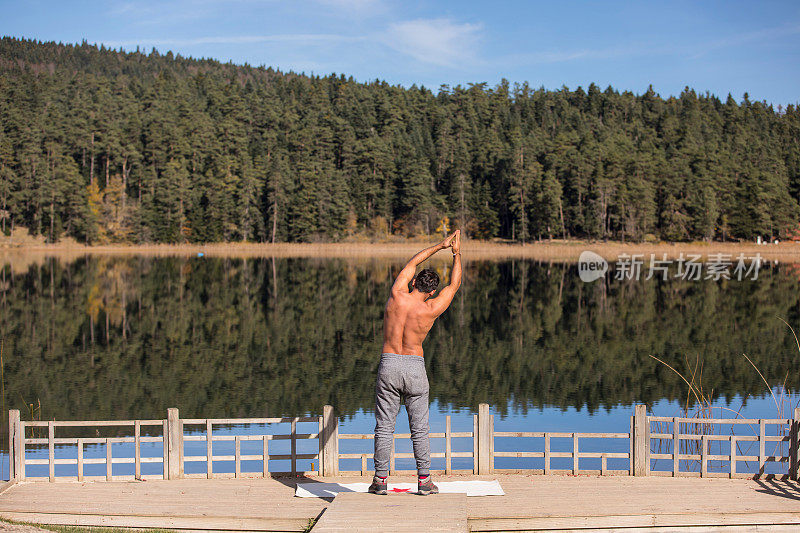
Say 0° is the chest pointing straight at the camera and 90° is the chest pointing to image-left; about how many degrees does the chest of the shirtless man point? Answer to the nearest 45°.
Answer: approximately 180°

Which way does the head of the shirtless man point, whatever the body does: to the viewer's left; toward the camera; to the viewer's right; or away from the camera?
away from the camera
